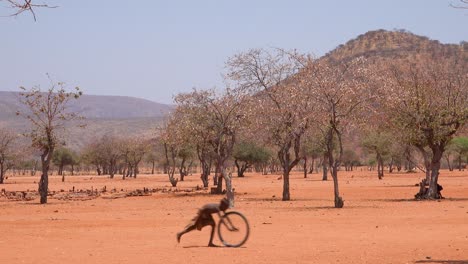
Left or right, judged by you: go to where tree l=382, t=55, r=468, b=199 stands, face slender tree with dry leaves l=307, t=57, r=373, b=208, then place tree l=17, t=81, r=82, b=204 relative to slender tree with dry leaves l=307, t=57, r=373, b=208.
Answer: right

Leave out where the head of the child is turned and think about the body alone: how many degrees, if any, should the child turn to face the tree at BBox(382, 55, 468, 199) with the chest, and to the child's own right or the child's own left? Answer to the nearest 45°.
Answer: approximately 45° to the child's own left

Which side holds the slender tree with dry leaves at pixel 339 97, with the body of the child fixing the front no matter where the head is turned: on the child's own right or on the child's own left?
on the child's own left

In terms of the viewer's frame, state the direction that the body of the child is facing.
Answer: to the viewer's right

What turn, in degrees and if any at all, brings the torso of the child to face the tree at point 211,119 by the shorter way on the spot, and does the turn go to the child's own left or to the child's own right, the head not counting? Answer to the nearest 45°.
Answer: approximately 90° to the child's own left

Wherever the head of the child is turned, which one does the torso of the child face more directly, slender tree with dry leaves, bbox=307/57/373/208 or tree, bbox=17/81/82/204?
the slender tree with dry leaves
